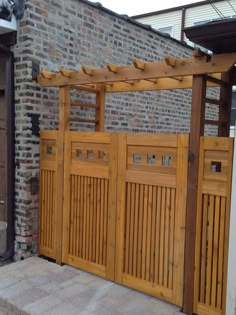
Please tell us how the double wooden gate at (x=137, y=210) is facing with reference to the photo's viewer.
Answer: facing the viewer and to the left of the viewer
